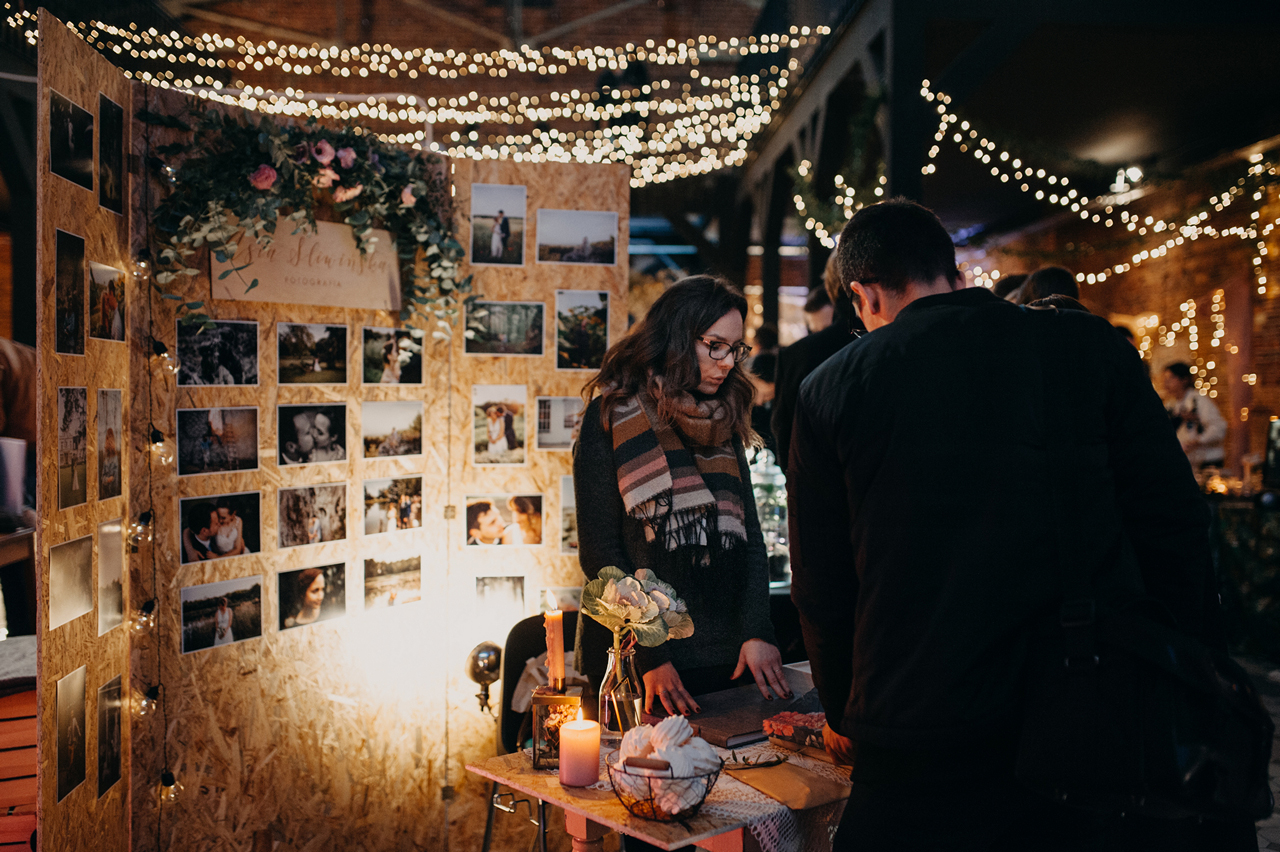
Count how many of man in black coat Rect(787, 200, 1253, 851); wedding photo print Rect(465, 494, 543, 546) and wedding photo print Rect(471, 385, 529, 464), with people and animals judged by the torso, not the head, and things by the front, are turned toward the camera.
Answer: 2

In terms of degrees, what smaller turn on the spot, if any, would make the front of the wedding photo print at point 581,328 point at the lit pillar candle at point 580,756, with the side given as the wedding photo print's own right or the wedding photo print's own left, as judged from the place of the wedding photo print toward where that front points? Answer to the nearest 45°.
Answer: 0° — it already faces it

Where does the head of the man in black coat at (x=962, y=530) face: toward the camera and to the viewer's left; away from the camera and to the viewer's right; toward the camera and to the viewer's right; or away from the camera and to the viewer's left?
away from the camera and to the viewer's left

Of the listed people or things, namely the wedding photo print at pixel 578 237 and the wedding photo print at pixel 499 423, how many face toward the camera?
2

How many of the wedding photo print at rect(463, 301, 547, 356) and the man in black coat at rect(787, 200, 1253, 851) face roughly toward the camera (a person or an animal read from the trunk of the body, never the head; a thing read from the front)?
1

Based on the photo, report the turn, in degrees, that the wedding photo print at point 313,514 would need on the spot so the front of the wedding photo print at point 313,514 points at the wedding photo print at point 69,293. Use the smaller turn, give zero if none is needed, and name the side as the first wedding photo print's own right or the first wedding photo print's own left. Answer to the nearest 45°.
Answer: approximately 90° to the first wedding photo print's own right

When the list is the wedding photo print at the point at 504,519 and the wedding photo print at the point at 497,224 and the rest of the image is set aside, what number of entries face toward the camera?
2

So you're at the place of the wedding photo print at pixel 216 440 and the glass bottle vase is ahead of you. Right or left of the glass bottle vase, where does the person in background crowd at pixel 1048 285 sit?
left

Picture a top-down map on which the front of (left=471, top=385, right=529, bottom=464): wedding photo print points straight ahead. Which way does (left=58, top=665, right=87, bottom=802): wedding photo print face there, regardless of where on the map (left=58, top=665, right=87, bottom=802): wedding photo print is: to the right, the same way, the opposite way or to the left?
to the left

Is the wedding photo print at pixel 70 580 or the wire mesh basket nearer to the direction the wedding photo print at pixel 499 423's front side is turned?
the wire mesh basket

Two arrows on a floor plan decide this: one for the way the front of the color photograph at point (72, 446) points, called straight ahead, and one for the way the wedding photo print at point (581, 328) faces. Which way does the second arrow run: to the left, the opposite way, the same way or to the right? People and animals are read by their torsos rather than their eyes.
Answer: to the right
